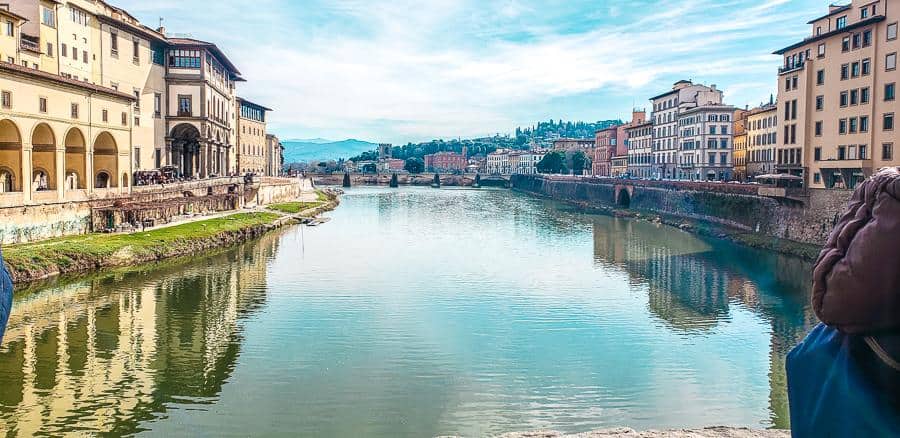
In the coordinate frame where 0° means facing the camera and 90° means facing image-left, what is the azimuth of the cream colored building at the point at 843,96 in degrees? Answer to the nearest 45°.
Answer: approximately 45°

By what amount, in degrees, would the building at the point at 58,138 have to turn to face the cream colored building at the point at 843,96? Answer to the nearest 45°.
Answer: approximately 45° to its left

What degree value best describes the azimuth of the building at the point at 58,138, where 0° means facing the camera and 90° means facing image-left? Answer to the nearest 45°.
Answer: approximately 315°

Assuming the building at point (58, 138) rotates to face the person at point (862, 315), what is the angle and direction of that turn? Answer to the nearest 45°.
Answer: approximately 45° to its right

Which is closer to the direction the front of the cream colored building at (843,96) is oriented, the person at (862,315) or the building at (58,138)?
the building

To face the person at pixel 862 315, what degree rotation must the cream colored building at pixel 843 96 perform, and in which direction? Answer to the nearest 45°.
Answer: approximately 45° to its left
